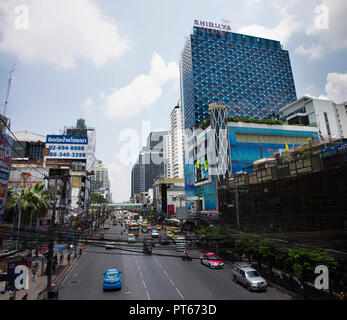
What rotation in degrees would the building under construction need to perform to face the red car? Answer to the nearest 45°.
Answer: approximately 45° to its right

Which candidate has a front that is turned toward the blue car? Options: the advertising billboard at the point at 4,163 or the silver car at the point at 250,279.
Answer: the advertising billboard

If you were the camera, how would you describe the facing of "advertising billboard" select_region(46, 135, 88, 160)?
facing the viewer

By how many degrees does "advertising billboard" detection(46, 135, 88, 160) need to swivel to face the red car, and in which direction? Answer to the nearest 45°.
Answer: approximately 45° to its left

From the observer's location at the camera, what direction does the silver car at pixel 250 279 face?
facing the viewer and to the right of the viewer

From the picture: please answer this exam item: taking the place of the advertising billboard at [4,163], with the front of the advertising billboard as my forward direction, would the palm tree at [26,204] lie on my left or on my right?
on my left

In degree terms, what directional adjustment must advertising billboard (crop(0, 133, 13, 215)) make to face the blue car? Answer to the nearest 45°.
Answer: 0° — it already faces it

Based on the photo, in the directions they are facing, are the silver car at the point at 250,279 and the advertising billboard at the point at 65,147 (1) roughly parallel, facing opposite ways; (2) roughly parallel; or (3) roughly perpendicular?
roughly parallel

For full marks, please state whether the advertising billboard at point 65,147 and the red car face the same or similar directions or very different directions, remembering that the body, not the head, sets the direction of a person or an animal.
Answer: same or similar directions

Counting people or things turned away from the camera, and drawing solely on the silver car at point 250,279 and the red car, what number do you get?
0

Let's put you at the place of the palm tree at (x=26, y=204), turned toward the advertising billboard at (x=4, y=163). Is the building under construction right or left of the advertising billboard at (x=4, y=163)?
left

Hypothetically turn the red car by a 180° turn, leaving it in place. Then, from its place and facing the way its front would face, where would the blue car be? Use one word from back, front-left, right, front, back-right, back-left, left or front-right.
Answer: left

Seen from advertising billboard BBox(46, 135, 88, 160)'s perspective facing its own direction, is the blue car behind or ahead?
ahead

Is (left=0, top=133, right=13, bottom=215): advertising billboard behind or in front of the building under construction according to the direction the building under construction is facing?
in front

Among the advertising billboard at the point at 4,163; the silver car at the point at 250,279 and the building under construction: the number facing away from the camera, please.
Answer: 0

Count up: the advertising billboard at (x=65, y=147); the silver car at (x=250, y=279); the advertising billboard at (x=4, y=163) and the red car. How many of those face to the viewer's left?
0

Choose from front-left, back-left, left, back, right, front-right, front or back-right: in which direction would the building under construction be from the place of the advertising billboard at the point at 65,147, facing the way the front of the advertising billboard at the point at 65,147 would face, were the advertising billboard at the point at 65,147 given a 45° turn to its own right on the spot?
left

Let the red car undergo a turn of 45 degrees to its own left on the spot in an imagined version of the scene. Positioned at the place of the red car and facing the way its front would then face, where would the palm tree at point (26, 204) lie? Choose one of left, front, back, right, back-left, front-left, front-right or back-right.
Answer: back

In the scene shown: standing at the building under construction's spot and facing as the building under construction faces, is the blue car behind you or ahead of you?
ahead
